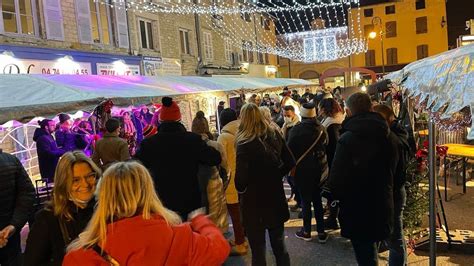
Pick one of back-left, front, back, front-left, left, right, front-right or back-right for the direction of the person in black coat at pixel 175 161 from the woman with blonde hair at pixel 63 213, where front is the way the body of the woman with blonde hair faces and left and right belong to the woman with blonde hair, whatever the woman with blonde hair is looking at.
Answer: left

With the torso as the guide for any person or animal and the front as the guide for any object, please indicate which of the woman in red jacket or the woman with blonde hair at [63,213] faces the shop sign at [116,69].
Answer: the woman in red jacket

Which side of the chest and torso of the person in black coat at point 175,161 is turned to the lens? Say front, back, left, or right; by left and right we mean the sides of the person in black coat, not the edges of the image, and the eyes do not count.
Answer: back

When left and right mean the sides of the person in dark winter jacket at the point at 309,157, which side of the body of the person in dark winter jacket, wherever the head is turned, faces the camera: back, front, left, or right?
back

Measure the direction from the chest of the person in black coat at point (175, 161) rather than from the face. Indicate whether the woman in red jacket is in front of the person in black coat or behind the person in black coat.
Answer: behind

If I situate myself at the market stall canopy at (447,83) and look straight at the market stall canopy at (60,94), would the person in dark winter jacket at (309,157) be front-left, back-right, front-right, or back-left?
front-right

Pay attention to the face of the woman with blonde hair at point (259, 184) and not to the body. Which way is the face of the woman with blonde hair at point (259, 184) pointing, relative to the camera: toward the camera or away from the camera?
away from the camera

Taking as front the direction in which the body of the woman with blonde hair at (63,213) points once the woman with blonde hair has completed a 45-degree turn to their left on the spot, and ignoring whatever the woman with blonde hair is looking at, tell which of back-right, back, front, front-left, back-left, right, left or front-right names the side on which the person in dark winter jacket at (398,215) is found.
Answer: front

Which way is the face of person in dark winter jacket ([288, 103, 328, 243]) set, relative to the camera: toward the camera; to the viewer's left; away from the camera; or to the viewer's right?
away from the camera

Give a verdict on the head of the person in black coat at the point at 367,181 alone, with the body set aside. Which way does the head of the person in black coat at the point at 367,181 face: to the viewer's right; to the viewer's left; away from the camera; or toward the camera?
away from the camera

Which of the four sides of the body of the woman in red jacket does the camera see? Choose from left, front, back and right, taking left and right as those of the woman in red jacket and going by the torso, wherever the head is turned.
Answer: back

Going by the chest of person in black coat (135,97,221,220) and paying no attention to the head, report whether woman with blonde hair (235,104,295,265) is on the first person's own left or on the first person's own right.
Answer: on the first person's own right

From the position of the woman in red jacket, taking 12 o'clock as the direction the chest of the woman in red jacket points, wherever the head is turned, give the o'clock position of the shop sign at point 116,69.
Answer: The shop sign is roughly at 12 o'clock from the woman in red jacket.

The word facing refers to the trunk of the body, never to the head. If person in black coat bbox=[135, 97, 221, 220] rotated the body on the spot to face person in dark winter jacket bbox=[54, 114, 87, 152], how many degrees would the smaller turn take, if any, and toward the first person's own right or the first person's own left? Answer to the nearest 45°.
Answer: approximately 45° to the first person's own left

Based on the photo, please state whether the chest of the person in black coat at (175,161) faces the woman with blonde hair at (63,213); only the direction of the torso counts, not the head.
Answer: no
